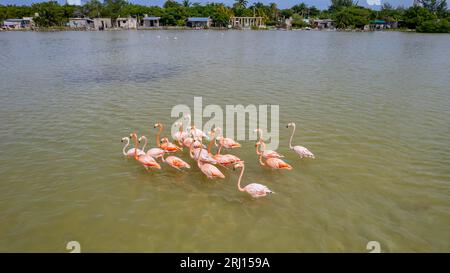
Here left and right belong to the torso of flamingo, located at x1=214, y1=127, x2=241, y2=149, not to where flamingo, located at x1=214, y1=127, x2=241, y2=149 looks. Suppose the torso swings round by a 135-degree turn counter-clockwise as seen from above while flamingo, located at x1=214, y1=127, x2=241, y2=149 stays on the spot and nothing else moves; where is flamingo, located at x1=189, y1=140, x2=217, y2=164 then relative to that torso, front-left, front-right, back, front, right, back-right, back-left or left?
right

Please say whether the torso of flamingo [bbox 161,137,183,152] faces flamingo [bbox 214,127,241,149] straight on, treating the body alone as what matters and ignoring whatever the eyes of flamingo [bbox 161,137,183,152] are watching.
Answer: no

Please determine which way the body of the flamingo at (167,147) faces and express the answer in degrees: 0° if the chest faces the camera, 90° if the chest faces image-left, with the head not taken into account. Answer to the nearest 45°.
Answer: approximately 90°

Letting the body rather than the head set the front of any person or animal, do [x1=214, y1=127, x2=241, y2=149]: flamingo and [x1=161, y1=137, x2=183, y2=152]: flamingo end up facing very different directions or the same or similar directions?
same or similar directions

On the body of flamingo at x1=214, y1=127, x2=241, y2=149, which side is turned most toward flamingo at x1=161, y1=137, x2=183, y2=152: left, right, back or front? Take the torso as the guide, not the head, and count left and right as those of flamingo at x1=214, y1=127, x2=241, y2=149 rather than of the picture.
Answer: front

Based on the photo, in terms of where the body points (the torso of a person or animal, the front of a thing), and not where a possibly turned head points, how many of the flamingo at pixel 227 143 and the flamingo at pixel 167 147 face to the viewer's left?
2

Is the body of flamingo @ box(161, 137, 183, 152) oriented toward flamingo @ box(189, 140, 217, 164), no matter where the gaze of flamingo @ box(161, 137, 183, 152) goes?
no

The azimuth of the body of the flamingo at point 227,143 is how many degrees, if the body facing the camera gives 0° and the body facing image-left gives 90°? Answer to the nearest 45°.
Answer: approximately 90°

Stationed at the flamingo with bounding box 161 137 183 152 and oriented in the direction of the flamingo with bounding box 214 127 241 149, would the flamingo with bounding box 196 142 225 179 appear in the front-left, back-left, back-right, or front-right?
front-right

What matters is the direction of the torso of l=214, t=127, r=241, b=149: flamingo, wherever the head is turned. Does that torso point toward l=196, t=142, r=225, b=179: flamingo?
no

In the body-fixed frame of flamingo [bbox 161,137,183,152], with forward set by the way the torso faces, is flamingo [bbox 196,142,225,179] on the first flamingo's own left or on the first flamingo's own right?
on the first flamingo's own left
